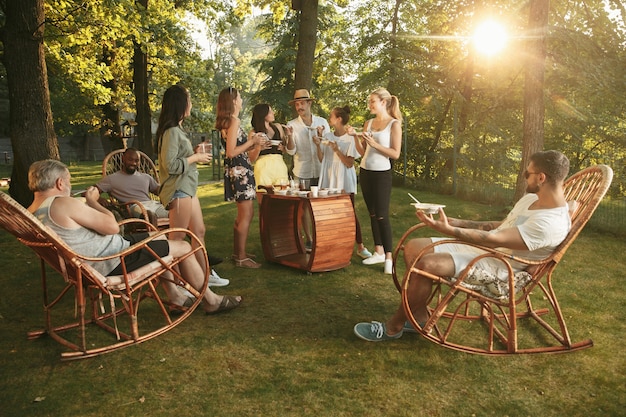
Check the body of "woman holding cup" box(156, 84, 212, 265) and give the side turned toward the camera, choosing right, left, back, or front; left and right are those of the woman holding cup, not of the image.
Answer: right

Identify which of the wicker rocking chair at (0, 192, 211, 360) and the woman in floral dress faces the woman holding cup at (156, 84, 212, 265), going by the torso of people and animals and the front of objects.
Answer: the wicker rocking chair

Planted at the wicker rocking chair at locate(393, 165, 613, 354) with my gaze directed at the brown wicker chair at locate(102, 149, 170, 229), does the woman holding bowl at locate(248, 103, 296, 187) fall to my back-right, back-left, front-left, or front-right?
front-right

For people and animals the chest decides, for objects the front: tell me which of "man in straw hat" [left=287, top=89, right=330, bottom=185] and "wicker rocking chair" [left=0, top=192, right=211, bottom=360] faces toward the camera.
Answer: the man in straw hat

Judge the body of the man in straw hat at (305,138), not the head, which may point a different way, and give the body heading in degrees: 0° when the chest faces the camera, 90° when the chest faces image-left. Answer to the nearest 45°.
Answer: approximately 0°

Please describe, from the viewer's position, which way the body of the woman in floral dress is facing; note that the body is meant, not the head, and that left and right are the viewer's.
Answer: facing to the right of the viewer

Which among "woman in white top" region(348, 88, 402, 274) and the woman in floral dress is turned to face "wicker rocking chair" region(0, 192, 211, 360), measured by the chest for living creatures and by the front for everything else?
the woman in white top

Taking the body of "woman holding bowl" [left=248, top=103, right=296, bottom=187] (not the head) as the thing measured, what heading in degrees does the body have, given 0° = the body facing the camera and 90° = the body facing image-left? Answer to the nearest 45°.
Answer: approximately 315°

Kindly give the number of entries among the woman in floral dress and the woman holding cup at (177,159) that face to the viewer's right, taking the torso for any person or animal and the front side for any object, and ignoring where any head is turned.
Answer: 2

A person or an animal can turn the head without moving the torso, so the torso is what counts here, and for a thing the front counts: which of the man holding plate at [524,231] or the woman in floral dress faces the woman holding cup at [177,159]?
the man holding plate

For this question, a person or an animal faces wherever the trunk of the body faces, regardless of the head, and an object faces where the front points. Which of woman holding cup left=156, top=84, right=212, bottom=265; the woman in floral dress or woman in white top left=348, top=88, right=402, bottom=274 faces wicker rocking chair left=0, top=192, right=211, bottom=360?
the woman in white top

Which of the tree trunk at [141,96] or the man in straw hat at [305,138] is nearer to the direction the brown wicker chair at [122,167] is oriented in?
the man in straw hat

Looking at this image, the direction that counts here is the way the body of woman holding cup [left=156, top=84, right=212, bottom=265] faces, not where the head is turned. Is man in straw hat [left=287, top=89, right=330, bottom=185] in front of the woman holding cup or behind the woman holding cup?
in front

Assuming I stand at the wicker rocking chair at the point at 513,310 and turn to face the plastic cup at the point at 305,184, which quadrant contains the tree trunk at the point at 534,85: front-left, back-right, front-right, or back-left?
front-right

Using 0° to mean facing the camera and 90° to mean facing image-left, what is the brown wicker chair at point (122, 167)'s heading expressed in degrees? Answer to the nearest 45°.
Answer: approximately 315°

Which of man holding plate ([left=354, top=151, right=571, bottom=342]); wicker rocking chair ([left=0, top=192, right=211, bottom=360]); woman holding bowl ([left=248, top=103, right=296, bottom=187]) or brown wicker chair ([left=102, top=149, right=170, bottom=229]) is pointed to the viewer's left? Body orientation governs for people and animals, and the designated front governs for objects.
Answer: the man holding plate
